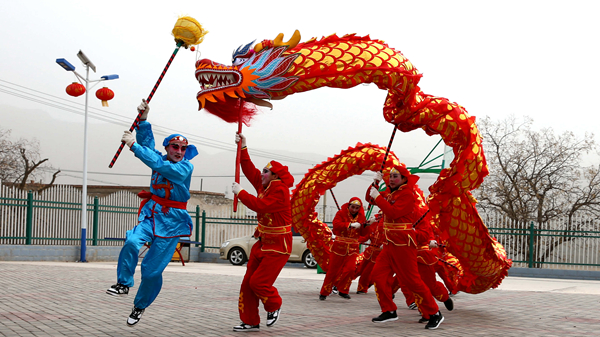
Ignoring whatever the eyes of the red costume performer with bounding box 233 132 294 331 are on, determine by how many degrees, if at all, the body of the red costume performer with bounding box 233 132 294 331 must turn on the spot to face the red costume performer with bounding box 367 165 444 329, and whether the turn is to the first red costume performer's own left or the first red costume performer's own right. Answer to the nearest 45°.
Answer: approximately 180°

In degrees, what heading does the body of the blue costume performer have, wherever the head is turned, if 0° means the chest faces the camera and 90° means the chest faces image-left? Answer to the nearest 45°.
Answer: approximately 45°

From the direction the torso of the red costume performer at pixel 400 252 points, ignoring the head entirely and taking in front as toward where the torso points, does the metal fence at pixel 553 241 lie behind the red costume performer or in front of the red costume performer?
behind

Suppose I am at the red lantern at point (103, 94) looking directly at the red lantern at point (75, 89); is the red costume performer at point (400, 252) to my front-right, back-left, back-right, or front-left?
back-left

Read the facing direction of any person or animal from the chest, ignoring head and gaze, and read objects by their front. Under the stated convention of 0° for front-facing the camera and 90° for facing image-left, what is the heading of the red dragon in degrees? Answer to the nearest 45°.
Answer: approximately 90°

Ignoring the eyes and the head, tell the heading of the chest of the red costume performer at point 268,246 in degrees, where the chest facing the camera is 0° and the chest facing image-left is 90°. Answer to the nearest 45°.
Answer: approximately 90°

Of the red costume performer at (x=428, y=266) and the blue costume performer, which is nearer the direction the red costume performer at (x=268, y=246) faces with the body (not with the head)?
the blue costume performer
